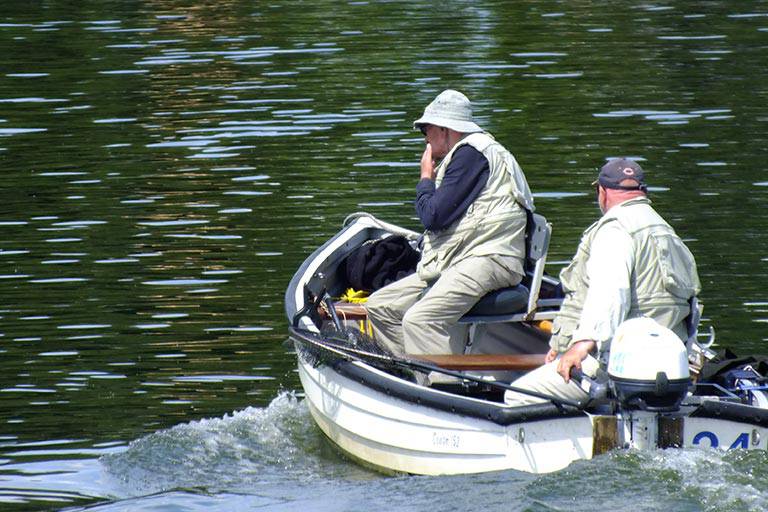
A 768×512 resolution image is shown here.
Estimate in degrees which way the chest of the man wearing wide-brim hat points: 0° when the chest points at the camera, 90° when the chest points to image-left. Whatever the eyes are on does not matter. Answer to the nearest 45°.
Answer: approximately 90°

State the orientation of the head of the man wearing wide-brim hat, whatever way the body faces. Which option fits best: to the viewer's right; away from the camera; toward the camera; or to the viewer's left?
to the viewer's left

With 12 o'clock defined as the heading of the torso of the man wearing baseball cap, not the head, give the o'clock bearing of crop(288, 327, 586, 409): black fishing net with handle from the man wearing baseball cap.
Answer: The black fishing net with handle is roughly at 11 o'clock from the man wearing baseball cap.

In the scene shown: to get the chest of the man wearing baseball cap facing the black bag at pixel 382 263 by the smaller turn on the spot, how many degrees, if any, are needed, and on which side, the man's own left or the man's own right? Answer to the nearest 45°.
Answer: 0° — they already face it

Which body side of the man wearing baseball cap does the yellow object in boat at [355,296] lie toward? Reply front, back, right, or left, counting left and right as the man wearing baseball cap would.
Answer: front

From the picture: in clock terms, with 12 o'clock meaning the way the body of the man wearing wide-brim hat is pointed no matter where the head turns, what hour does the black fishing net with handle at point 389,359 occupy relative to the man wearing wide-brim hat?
The black fishing net with handle is roughly at 10 o'clock from the man wearing wide-brim hat.

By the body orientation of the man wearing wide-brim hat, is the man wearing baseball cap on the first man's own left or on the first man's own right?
on the first man's own left

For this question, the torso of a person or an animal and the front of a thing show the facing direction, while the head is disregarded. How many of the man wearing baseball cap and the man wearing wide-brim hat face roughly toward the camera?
0

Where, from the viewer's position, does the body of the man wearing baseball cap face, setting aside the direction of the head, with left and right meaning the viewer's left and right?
facing away from the viewer and to the left of the viewer
